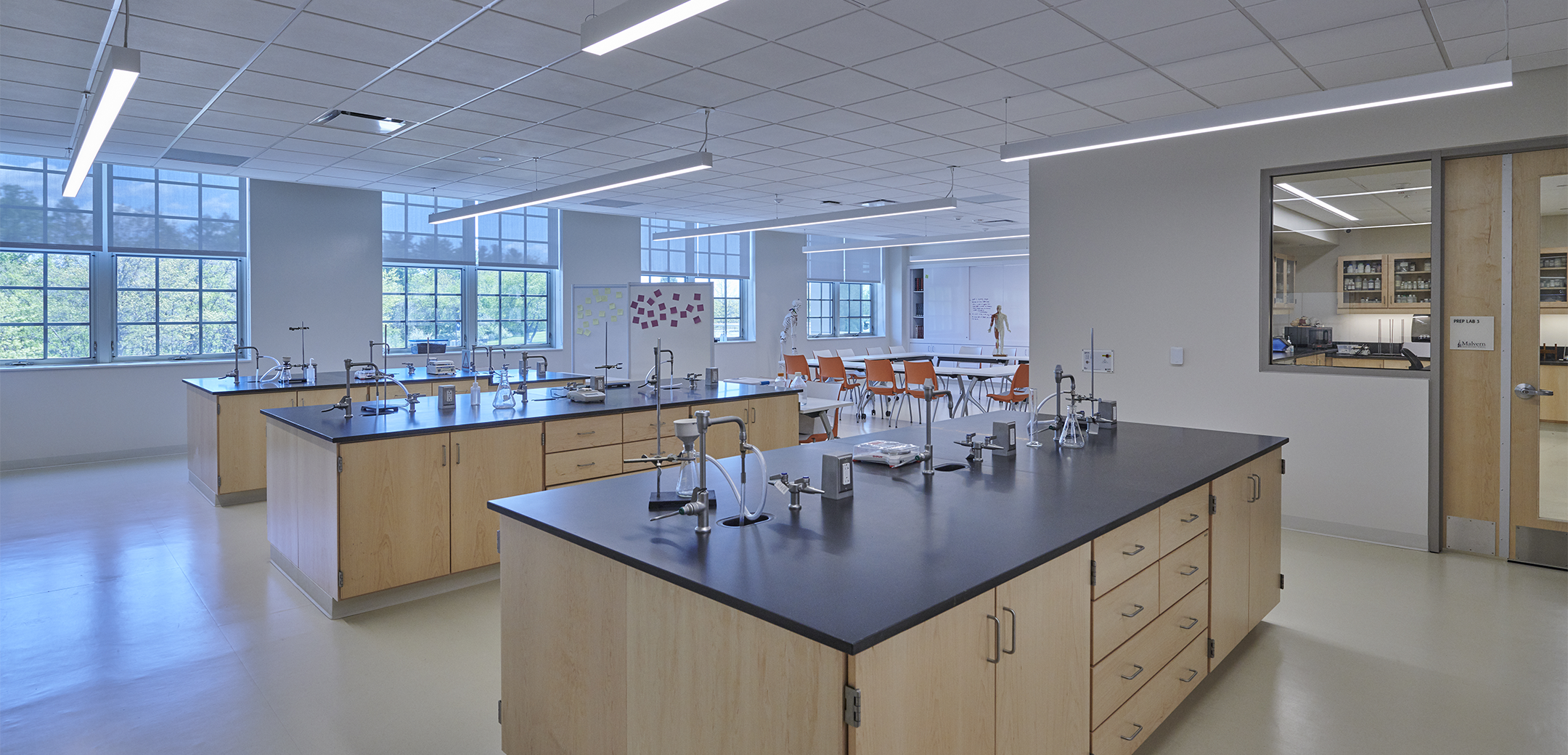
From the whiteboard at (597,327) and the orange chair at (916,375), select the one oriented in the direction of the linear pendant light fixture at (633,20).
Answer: the whiteboard

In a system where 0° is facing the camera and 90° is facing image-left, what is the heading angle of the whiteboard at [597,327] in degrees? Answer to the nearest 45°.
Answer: approximately 0°

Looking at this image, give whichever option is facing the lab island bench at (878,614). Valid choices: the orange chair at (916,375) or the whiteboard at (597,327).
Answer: the whiteboard

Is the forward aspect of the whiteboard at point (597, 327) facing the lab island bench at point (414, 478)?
yes

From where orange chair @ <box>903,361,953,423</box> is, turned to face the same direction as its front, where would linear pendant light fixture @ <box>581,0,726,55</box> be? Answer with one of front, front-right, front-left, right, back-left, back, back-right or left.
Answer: back-right

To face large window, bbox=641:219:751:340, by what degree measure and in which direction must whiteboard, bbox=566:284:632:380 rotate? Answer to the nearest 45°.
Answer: approximately 135° to its left

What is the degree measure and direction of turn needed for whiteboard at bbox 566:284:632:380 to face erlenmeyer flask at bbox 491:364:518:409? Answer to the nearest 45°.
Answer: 0° — it already faces it

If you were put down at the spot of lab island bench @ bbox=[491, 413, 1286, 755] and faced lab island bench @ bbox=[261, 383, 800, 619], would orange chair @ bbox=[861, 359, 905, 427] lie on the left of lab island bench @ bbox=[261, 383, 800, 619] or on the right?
right

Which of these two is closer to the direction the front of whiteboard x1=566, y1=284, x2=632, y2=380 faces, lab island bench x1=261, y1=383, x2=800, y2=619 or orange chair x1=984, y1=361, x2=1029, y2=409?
the lab island bench

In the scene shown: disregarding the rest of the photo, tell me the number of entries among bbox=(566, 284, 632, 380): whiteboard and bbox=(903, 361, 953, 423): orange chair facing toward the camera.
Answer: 1

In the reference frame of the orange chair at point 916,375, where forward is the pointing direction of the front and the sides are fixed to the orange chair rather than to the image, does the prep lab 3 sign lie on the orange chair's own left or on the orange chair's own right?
on the orange chair's own right

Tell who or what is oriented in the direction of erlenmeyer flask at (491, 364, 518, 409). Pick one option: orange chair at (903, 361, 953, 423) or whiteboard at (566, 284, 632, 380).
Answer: the whiteboard

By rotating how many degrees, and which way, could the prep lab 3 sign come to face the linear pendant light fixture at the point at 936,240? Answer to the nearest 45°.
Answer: approximately 135° to its right
